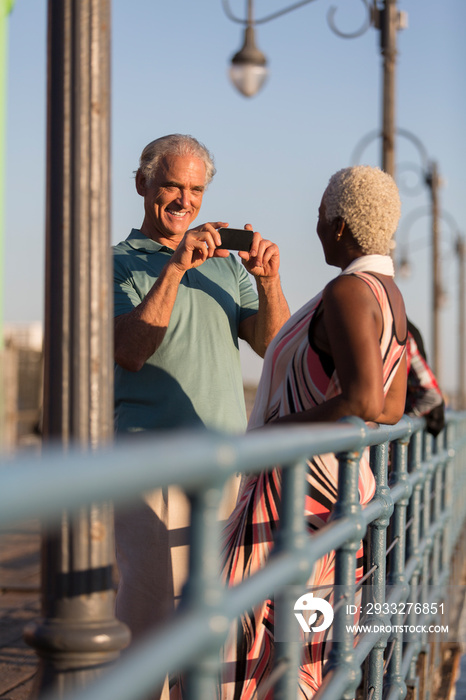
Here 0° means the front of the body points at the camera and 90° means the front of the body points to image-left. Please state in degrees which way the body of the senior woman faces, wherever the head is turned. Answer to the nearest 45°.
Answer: approximately 135°

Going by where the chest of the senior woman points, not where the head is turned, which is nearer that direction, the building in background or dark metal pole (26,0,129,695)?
the building in background

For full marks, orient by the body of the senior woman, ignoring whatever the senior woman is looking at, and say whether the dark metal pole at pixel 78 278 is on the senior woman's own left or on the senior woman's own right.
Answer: on the senior woman's own left

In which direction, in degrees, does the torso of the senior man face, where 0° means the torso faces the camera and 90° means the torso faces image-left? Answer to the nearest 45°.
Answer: approximately 315°

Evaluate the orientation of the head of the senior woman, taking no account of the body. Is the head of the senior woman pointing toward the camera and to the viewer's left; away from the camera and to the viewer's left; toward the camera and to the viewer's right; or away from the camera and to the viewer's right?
away from the camera and to the viewer's left

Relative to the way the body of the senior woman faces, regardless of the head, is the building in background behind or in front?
in front

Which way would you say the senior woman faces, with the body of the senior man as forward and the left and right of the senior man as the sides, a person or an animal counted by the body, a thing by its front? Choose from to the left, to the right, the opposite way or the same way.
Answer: the opposite way

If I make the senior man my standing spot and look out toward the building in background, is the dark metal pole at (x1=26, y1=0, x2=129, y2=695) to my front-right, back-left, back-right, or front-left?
back-left

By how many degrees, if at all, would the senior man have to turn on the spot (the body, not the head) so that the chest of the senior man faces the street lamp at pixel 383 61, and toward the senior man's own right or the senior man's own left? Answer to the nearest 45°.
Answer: approximately 135° to the senior man's own left

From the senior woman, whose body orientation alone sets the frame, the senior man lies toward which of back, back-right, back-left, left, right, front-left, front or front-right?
front

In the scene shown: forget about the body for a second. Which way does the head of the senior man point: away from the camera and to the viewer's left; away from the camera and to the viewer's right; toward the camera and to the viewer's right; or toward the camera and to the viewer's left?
toward the camera and to the viewer's right

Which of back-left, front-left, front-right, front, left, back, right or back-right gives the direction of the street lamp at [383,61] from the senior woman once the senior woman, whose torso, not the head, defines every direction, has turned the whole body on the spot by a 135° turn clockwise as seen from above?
left
